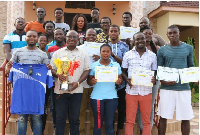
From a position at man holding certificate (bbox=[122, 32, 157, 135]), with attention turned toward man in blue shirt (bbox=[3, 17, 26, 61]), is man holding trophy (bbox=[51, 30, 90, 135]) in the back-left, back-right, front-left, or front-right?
front-left

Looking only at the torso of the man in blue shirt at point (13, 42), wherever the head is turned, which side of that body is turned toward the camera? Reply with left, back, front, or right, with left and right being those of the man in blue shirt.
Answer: front

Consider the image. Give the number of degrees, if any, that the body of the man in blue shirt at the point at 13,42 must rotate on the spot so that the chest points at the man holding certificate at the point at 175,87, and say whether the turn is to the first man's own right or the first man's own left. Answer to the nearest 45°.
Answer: approximately 45° to the first man's own left

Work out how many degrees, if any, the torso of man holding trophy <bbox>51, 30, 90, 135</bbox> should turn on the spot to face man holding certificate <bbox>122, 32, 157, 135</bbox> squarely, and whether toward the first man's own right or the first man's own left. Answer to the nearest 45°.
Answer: approximately 90° to the first man's own left

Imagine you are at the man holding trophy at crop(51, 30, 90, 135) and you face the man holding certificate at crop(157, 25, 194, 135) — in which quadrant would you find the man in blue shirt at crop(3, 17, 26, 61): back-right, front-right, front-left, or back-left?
back-left

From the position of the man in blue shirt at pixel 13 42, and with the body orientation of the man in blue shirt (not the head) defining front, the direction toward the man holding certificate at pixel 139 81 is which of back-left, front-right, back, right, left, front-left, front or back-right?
front-left

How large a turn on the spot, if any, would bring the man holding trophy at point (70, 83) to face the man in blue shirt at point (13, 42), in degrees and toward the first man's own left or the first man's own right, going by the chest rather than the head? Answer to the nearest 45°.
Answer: approximately 135° to the first man's own right

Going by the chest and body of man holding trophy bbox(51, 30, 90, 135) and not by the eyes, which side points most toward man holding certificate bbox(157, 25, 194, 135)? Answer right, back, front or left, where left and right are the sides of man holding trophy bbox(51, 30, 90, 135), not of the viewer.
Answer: left

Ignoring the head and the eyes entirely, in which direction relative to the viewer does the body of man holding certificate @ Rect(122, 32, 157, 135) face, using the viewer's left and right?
facing the viewer

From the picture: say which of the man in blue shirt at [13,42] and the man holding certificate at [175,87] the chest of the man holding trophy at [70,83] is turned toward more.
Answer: the man holding certificate

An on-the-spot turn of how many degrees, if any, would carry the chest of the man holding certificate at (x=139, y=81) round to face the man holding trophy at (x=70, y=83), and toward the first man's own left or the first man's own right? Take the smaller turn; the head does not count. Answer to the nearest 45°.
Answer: approximately 90° to the first man's own right

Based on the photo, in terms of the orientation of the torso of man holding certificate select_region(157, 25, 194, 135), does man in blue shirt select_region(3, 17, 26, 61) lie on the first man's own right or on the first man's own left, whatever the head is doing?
on the first man's own right

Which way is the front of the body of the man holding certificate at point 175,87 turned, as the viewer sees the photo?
toward the camera
